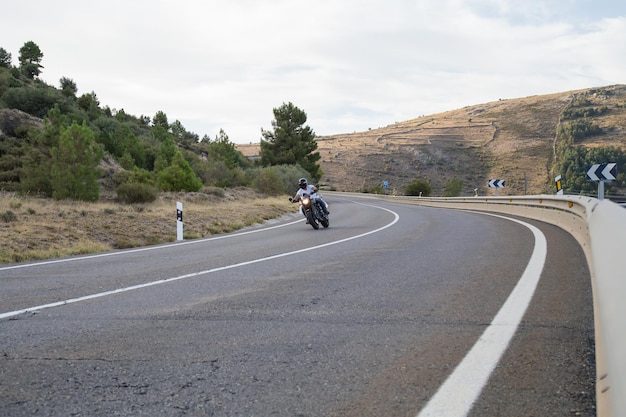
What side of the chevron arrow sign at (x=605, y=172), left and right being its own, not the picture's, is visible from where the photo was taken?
front

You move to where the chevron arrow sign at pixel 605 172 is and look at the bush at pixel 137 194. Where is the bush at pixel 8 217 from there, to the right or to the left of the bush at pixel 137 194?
left

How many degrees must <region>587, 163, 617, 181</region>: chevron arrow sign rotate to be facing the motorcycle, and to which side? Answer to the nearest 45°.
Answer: approximately 90° to its right

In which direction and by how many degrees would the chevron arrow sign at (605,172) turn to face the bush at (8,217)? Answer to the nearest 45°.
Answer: approximately 45° to its right

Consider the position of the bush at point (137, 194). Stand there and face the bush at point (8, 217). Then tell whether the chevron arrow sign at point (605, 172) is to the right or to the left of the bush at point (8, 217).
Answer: left

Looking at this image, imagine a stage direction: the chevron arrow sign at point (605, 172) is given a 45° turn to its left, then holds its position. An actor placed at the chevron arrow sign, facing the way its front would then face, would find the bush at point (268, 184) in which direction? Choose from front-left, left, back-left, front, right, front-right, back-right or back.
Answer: back

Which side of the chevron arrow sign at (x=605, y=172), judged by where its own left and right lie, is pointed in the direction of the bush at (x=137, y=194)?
right
